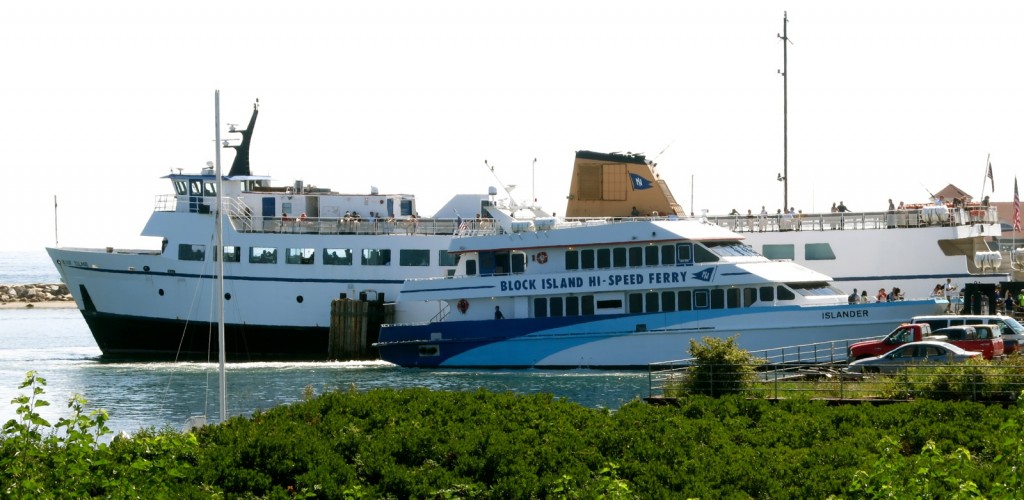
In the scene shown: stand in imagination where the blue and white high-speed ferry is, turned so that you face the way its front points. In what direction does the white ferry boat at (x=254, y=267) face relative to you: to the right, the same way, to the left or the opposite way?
the opposite way

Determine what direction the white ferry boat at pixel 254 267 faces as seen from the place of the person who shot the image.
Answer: facing to the left of the viewer

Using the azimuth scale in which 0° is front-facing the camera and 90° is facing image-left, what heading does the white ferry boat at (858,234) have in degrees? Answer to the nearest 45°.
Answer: approximately 90°

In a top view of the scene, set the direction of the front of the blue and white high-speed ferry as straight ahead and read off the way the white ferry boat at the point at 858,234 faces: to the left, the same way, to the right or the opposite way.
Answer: the opposite way

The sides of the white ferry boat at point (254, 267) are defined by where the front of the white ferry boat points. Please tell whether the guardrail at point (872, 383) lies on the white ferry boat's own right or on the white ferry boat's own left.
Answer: on the white ferry boat's own left

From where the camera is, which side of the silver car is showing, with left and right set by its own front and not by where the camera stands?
left

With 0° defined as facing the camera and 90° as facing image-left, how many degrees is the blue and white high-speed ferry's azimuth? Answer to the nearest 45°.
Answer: approximately 270°
